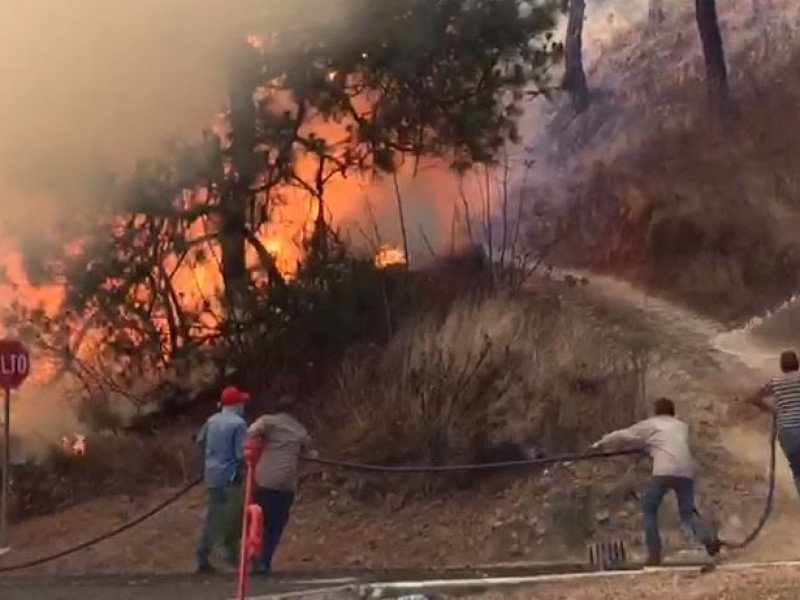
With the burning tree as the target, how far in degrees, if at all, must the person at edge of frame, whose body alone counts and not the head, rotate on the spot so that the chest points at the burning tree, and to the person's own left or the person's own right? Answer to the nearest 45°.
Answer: approximately 45° to the person's own left

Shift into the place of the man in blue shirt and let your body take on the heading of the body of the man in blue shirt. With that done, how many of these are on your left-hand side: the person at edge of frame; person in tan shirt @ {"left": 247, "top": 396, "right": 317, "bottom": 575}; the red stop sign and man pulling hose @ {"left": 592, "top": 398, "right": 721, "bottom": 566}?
1

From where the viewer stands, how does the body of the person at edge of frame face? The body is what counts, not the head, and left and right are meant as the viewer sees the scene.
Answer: facing away from the viewer

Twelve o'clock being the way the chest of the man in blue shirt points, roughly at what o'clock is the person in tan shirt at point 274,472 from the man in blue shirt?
The person in tan shirt is roughly at 3 o'clock from the man in blue shirt.

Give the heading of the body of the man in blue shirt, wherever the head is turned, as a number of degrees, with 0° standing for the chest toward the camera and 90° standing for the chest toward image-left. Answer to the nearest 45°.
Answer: approximately 225°

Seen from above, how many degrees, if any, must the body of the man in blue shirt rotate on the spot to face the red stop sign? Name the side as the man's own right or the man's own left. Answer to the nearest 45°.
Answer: approximately 90° to the man's own left

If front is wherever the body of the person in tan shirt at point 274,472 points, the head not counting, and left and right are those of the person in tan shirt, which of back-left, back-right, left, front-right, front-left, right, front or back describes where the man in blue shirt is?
front-left

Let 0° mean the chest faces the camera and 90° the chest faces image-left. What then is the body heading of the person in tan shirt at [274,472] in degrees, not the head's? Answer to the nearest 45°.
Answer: approximately 180°

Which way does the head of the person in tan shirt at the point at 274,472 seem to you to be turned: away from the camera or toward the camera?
away from the camera

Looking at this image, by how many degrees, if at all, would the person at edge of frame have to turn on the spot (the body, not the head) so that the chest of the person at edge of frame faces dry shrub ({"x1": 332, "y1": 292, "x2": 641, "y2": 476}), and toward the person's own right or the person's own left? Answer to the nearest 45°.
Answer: approximately 45° to the person's own left
